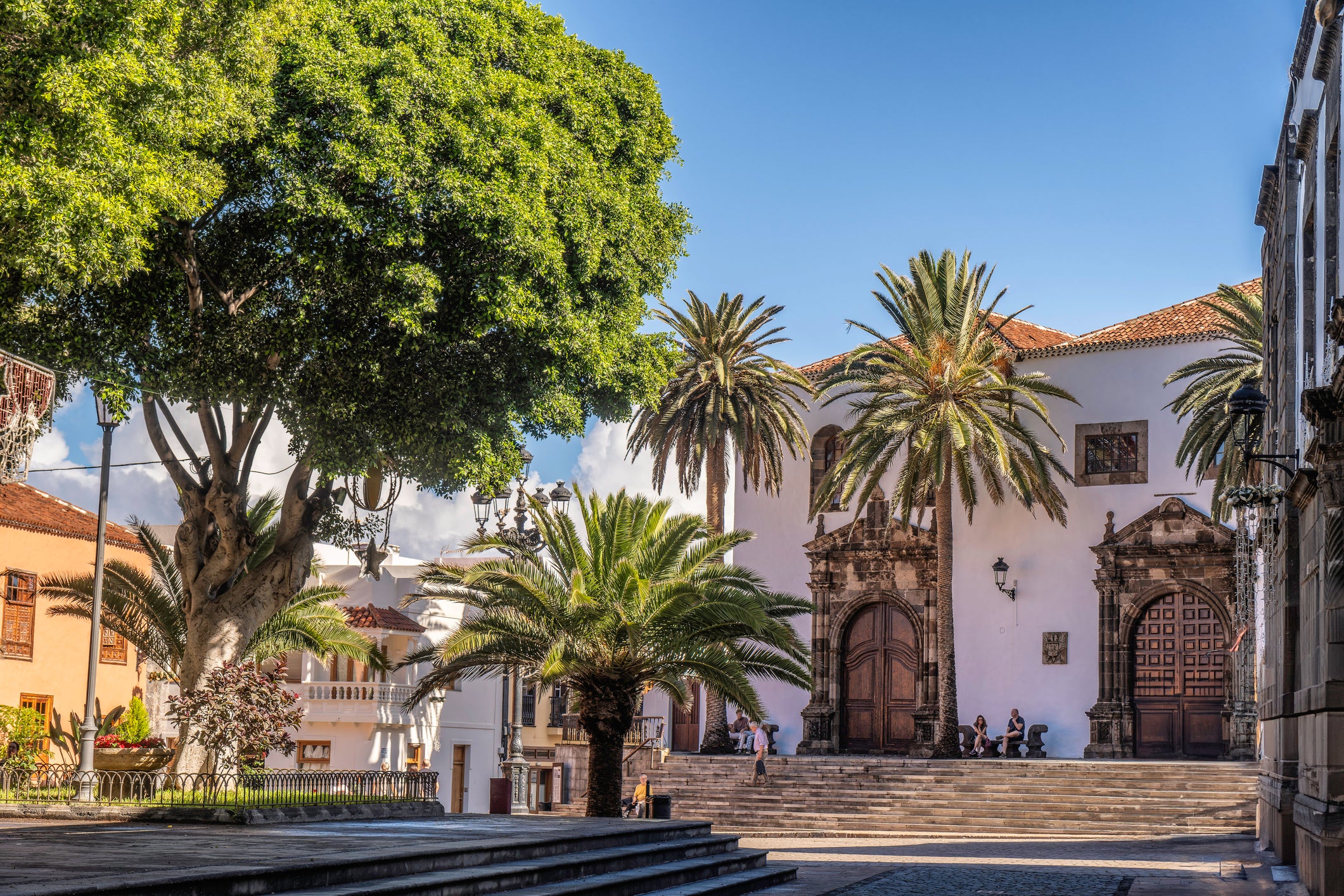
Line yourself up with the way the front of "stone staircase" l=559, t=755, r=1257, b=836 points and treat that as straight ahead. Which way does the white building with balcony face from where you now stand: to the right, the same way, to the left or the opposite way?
the same way

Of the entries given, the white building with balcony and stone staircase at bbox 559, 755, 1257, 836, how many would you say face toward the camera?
2

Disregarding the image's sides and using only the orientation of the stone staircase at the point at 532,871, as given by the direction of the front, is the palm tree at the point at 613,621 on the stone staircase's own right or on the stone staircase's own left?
on the stone staircase's own left

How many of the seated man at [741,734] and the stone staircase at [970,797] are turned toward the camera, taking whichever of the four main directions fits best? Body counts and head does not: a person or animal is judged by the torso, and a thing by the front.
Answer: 2

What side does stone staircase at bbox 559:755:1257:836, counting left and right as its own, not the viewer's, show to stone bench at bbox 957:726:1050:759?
back

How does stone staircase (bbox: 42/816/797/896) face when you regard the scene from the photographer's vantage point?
facing the viewer and to the right of the viewer

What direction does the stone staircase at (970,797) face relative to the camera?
toward the camera

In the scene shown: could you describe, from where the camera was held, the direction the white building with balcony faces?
facing the viewer

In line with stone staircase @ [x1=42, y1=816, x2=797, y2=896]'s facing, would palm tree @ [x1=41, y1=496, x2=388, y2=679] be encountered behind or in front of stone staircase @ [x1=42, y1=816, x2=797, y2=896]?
behind

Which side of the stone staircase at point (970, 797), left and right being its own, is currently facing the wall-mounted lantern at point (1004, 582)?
back
